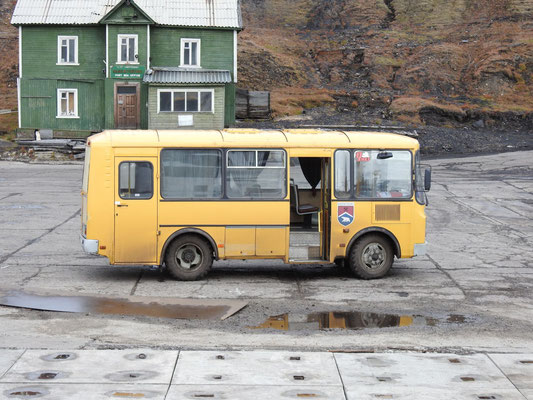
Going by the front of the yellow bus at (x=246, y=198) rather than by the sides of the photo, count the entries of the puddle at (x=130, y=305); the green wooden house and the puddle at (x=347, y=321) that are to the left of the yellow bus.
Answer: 1

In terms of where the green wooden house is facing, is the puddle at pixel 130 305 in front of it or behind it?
in front

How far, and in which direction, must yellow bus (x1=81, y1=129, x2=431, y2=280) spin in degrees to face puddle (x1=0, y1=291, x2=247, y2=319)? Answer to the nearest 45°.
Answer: approximately 135° to its right

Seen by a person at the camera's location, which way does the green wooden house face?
facing the viewer

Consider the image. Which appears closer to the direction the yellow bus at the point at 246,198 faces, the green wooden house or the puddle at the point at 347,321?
the puddle

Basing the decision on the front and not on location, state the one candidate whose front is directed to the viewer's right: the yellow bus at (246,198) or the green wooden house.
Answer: the yellow bus

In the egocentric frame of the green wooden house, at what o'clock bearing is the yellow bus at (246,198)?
The yellow bus is roughly at 12 o'clock from the green wooden house.

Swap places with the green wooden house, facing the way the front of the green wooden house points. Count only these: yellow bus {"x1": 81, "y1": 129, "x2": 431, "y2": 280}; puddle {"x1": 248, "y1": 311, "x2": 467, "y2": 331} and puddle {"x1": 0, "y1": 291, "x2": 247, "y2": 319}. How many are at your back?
0

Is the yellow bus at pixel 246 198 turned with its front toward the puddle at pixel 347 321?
no

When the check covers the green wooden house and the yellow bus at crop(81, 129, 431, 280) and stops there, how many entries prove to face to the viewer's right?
1

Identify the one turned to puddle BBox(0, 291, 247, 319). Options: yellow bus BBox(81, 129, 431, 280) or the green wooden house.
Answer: the green wooden house

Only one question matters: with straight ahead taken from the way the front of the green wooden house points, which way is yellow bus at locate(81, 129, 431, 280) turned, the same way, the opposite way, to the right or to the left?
to the left

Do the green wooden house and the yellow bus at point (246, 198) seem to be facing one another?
no

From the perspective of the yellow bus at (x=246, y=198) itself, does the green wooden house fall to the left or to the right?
on its left

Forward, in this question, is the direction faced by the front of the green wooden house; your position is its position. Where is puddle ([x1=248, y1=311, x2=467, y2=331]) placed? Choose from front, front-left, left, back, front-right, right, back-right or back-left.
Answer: front

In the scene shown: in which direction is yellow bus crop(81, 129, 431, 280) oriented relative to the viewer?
to the viewer's right

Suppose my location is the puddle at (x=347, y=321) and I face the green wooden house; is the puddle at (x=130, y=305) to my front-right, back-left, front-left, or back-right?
front-left

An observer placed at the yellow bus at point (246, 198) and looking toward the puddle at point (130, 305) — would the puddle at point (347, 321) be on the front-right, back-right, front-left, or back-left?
front-left
